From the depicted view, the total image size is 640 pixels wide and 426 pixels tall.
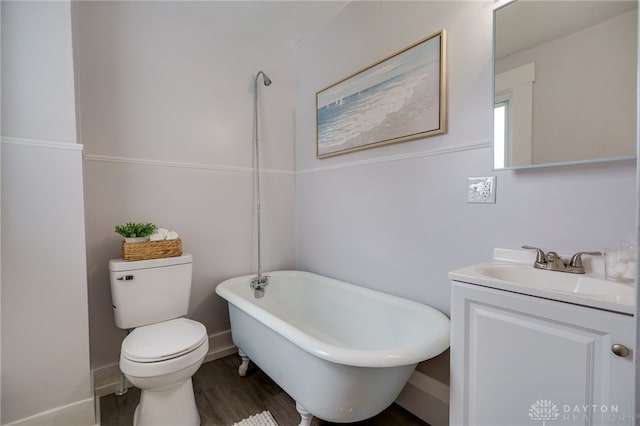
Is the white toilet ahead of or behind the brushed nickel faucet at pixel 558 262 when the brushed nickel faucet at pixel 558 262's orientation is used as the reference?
ahead

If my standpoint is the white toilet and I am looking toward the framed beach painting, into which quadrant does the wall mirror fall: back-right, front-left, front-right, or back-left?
front-right

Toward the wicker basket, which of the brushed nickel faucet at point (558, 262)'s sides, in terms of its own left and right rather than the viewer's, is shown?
right

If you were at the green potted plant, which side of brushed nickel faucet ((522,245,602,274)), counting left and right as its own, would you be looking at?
front

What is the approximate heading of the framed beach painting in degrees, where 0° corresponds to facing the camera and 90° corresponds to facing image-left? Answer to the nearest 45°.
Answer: approximately 45°

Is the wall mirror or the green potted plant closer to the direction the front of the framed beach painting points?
the green potted plant

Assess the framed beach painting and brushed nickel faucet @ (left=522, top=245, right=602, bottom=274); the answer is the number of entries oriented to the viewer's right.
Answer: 0
